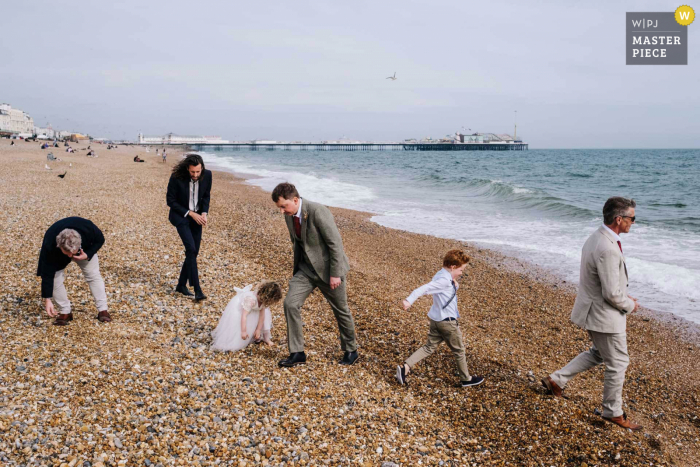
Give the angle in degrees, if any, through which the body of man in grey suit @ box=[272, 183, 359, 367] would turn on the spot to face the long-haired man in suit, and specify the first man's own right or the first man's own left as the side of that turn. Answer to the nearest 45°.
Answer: approximately 90° to the first man's own right

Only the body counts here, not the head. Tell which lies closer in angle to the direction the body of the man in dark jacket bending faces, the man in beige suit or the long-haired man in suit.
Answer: the man in beige suit

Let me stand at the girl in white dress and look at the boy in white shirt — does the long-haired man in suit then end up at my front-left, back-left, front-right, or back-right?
back-left
